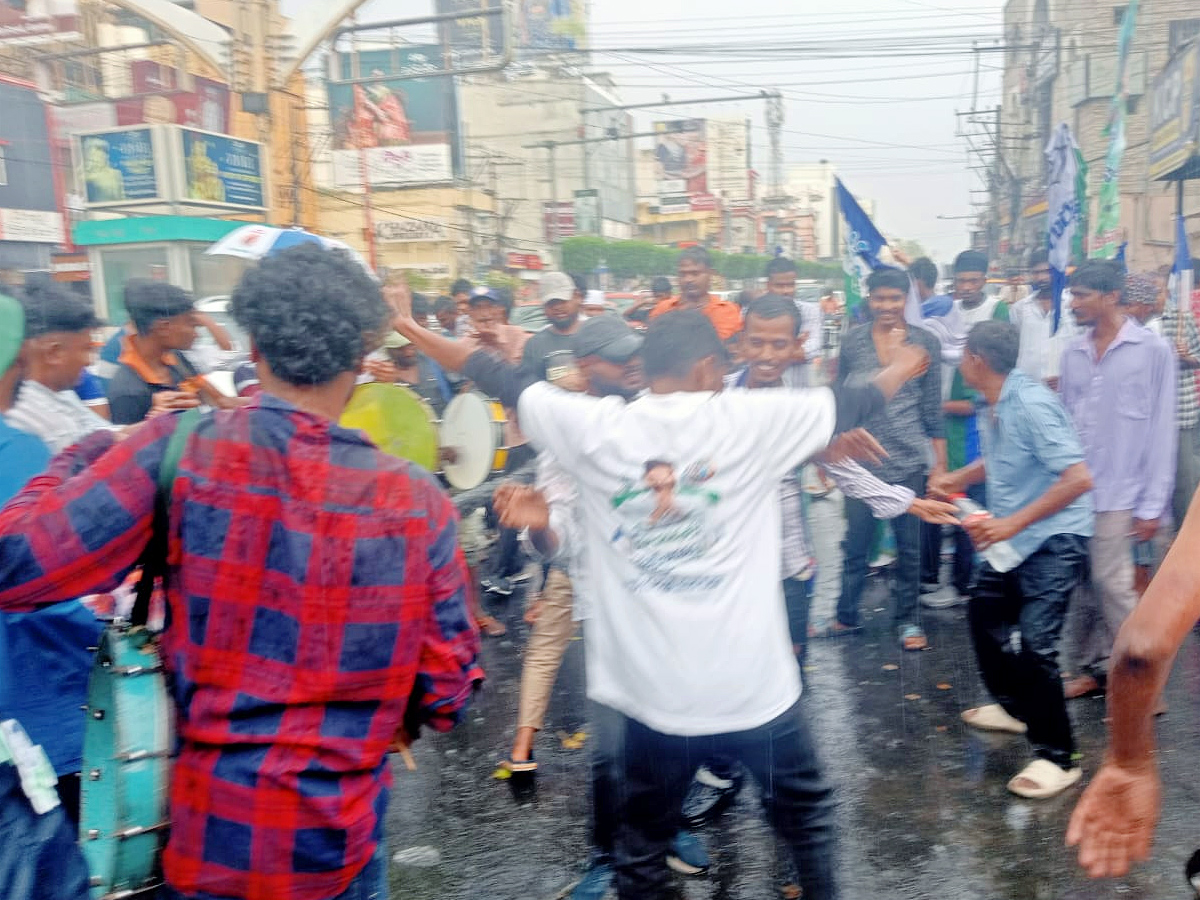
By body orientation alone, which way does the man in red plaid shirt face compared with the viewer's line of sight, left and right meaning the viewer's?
facing away from the viewer

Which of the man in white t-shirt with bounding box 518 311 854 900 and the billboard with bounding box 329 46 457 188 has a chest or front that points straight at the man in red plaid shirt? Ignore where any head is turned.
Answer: the billboard

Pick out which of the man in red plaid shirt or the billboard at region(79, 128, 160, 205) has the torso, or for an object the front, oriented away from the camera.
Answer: the man in red plaid shirt

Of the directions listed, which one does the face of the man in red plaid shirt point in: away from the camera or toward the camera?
away from the camera

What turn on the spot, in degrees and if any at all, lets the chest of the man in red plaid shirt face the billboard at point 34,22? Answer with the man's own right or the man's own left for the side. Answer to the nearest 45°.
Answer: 0° — they already face it

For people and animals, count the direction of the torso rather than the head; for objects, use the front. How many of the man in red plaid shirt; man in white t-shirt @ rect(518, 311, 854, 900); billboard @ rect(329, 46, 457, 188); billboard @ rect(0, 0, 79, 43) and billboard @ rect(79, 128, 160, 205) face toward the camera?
3

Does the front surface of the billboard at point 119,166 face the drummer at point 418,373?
no

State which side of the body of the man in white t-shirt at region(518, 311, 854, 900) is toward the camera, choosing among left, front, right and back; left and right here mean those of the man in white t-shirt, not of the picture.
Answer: back

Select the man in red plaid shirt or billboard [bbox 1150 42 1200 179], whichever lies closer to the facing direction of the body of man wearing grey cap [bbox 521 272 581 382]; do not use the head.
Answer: the man in red plaid shirt
